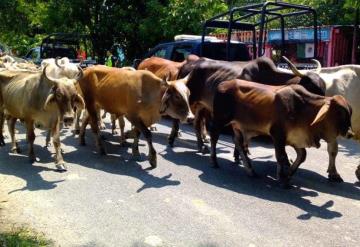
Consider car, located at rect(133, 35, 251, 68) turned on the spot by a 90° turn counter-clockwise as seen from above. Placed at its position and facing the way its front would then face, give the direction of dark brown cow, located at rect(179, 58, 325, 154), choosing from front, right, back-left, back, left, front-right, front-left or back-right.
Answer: front

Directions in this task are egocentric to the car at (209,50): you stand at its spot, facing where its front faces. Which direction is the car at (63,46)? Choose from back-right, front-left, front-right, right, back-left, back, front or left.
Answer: front-right

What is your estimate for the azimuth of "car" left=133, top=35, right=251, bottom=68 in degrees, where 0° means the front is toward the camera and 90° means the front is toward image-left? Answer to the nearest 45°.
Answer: approximately 90°

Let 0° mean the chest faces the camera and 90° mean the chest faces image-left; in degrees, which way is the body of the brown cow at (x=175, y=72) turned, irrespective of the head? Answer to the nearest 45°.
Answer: approximately 270°

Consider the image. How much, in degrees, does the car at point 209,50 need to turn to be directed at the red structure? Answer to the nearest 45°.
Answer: approximately 135° to its right

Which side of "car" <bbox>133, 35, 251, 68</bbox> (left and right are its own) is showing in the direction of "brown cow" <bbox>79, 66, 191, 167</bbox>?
left

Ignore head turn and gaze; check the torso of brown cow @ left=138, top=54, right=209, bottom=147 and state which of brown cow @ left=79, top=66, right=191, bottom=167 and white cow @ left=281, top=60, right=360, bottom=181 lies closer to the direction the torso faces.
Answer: the white cow

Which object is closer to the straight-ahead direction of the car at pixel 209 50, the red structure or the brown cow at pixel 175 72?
the brown cow
